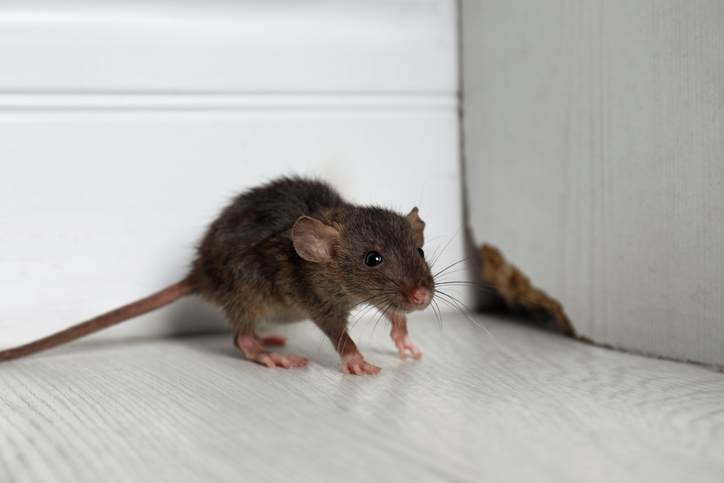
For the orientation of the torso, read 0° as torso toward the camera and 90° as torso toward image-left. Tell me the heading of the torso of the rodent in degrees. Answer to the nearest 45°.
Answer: approximately 315°
